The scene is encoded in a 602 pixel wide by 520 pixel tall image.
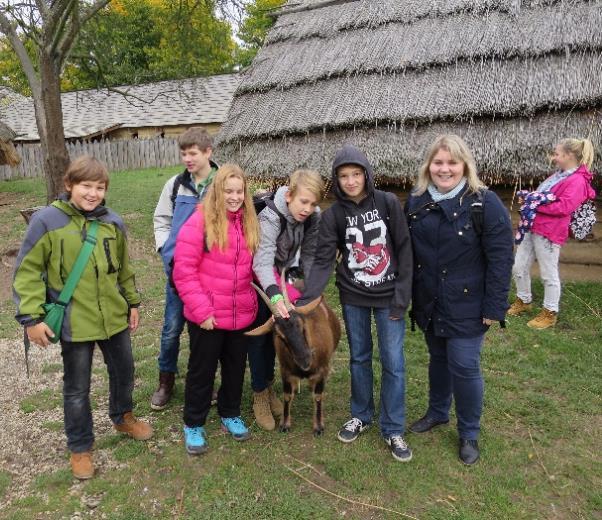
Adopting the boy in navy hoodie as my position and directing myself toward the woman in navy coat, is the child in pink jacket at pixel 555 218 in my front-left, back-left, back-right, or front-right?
front-left

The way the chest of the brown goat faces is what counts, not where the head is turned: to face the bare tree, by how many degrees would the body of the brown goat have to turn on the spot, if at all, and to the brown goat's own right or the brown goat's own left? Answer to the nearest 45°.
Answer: approximately 135° to the brown goat's own right

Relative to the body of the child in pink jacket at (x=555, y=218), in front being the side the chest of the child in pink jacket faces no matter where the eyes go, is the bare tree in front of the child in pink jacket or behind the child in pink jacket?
in front

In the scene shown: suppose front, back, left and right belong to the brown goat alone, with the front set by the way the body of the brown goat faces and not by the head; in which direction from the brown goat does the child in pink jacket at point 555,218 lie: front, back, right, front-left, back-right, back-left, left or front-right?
back-left

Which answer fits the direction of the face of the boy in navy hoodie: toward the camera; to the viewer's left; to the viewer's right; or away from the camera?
toward the camera

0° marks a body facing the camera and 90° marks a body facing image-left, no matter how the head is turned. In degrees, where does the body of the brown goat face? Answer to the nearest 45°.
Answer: approximately 0°

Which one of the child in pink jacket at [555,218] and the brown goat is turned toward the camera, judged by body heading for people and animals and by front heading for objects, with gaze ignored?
the brown goat

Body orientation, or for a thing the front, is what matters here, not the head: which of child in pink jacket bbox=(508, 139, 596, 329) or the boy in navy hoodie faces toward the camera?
the boy in navy hoodie

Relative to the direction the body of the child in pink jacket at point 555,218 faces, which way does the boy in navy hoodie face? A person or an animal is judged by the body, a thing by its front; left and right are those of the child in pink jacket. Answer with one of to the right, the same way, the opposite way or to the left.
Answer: to the left

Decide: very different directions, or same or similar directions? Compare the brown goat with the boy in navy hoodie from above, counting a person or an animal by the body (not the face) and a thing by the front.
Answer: same or similar directions

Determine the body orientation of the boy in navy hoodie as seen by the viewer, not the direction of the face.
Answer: toward the camera

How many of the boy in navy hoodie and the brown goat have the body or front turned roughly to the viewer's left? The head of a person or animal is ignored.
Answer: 0

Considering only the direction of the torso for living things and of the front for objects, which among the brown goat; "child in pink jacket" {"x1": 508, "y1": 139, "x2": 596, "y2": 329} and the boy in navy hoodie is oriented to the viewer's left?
the child in pink jacket

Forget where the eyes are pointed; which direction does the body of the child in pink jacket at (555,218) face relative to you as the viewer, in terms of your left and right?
facing to the left of the viewer

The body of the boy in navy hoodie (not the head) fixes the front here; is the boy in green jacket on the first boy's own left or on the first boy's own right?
on the first boy's own right

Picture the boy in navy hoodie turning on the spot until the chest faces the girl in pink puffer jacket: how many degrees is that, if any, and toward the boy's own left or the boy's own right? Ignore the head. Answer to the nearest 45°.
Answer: approximately 90° to the boy's own right

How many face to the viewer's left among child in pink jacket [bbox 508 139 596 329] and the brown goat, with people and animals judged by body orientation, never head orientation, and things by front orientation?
1

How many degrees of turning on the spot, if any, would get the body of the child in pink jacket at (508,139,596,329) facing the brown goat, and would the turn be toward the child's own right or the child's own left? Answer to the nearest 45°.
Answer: approximately 45° to the child's own left
